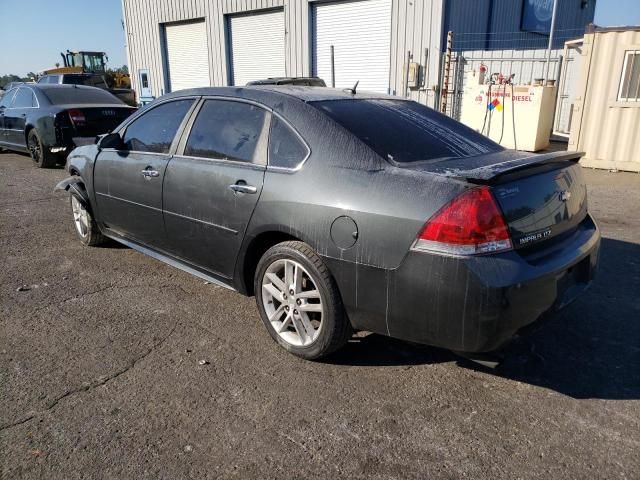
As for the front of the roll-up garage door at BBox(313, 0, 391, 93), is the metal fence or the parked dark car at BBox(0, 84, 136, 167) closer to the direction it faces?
the parked dark car

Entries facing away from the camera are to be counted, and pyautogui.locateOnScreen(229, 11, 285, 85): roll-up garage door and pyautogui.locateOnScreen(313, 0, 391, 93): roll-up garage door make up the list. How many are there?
0

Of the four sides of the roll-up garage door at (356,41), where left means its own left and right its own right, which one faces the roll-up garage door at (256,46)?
right

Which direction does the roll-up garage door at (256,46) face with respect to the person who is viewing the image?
facing the viewer and to the left of the viewer

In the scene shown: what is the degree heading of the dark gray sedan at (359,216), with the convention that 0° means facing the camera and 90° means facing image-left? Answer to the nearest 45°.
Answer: approximately 135°

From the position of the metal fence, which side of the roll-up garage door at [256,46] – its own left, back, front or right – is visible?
left

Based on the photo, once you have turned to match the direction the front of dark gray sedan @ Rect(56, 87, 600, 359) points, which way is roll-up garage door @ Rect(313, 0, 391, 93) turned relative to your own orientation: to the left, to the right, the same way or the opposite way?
to the left

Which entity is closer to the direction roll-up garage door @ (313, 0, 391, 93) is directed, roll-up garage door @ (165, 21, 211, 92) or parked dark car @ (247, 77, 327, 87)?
the parked dark car

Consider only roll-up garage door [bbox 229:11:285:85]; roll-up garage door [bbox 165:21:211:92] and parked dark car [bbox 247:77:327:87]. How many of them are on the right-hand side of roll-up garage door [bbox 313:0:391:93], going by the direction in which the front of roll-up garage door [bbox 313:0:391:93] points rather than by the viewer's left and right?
2

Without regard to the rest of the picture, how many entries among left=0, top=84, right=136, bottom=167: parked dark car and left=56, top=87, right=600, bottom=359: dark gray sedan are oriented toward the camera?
0

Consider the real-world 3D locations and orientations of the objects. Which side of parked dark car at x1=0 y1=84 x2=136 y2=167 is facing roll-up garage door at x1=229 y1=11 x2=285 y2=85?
right

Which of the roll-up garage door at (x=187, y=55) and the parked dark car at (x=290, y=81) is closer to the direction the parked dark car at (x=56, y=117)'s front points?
the roll-up garage door

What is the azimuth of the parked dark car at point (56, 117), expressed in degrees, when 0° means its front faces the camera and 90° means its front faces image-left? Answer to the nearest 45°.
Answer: approximately 135°

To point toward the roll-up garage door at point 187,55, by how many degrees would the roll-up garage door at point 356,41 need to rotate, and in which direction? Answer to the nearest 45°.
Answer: approximately 90° to its right

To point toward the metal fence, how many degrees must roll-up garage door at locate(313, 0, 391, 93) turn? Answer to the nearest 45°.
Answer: approximately 90° to its left

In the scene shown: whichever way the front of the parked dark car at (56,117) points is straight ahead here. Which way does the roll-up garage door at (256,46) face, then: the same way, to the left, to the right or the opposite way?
to the left
